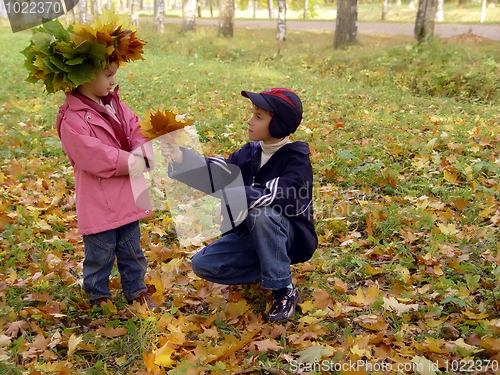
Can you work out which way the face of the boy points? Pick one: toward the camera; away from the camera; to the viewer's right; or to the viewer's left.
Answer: to the viewer's left

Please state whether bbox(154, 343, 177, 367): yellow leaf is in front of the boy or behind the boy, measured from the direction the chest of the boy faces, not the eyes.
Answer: in front

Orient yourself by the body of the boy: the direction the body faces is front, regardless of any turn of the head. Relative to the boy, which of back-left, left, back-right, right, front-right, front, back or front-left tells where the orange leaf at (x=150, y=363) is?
front
